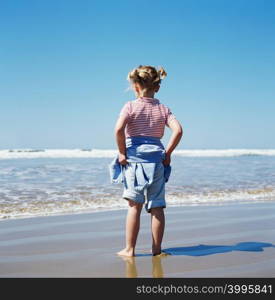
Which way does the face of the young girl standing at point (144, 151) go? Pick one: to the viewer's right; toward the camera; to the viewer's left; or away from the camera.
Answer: away from the camera

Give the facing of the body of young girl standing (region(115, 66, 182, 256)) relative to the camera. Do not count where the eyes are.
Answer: away from the camera
